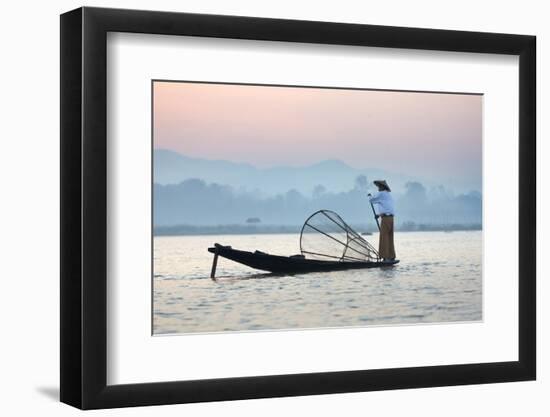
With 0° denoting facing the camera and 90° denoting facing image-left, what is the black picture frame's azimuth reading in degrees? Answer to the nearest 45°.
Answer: approximately 315°
